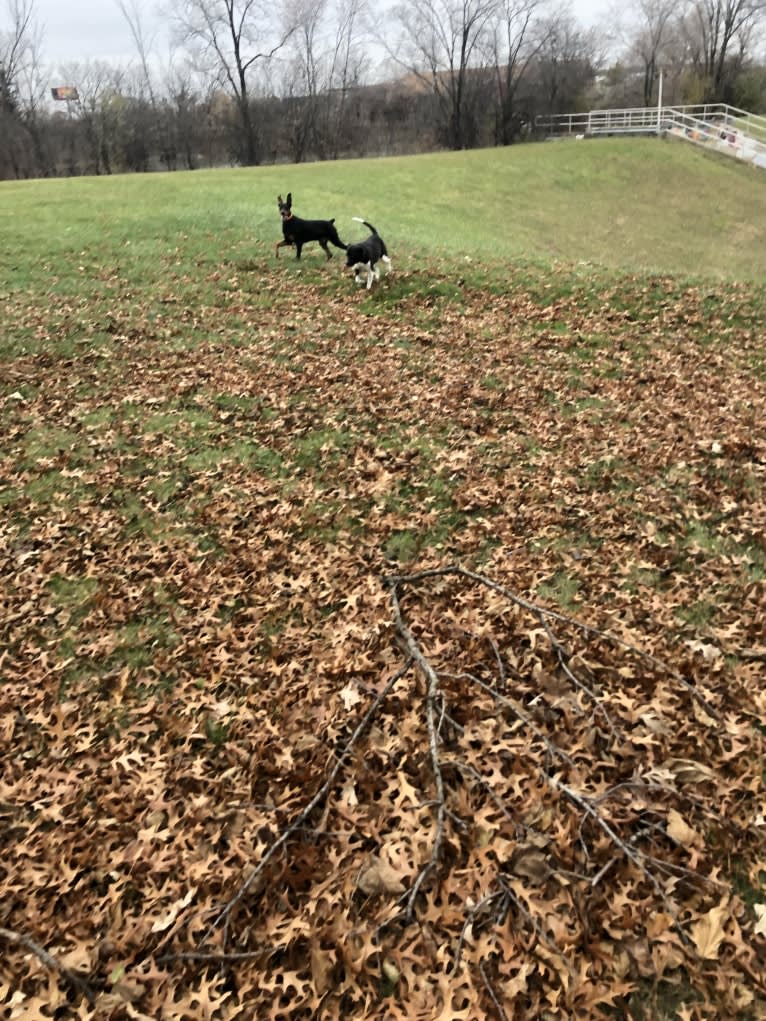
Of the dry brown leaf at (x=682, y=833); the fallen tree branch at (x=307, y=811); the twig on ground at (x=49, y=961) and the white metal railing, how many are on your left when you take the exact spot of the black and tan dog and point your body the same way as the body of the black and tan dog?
3

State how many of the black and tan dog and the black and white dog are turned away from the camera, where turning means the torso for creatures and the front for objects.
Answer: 0

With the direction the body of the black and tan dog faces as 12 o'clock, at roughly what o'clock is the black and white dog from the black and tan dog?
The black and white dog is roughly at 8 o'clock from the black and tan dog.

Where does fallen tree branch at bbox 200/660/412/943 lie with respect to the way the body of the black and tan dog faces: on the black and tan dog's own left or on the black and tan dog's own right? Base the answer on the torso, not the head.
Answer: on the black and tan dog's own left

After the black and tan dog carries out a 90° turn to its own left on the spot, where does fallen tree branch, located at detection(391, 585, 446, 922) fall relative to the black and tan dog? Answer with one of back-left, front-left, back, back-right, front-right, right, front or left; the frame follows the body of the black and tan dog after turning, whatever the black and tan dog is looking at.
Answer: front

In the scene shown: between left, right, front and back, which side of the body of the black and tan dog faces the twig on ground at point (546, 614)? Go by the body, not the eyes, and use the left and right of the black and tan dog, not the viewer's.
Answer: left

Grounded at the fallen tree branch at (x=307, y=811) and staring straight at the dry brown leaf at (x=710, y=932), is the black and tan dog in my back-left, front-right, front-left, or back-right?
back-left

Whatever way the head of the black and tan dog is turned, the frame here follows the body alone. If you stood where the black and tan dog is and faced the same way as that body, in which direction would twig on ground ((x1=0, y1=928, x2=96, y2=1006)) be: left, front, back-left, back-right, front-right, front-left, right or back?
left

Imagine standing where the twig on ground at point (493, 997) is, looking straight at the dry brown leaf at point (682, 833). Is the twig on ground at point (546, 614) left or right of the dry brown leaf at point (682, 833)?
left

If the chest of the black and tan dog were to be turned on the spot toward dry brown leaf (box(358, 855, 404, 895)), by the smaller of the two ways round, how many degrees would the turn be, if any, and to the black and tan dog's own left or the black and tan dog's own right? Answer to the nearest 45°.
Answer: approximately 90° to the black and tan dog's own left

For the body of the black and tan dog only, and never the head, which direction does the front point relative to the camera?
to the viewer's left
